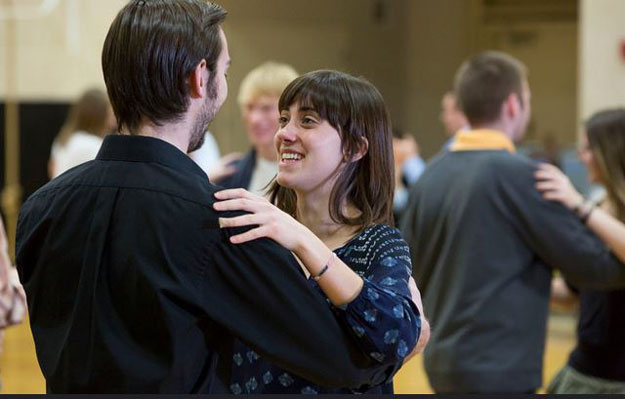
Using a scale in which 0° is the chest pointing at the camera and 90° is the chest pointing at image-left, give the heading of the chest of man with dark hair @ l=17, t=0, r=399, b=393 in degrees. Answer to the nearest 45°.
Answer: approximately 225°

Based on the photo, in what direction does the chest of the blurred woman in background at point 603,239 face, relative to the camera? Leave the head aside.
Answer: to the viewer's left

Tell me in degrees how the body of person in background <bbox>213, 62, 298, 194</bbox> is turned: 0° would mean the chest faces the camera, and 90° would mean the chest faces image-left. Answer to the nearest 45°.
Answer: approximately 0°

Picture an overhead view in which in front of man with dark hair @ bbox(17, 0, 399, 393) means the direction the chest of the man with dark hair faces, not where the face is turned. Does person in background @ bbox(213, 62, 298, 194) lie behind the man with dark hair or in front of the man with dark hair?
in front

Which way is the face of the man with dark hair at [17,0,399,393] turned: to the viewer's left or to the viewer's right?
to the viewer's right

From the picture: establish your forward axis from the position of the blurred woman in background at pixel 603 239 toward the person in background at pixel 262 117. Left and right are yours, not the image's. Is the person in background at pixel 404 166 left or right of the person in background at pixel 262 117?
right

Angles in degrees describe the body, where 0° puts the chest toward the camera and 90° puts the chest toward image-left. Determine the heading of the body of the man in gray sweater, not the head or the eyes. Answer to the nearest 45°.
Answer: approximately 225°

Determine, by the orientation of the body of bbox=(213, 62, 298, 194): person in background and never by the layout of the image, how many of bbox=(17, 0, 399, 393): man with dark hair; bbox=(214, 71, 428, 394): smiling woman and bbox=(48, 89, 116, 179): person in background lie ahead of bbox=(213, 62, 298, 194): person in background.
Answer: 2

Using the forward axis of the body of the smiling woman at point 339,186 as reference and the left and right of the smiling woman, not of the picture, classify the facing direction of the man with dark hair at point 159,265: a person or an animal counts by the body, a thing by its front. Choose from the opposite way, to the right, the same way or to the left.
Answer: the opposite way

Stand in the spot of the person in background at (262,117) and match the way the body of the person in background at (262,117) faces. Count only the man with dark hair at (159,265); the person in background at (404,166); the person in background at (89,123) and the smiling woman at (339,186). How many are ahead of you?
2

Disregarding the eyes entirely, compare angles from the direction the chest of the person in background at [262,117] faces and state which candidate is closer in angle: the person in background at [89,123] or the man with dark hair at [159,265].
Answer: the man with dark hair

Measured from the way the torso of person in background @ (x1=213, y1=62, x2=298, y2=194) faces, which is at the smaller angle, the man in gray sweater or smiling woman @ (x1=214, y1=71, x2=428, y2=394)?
the smiling woman

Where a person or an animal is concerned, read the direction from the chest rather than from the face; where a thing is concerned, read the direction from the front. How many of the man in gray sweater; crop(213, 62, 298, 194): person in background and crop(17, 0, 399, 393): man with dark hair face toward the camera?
1
